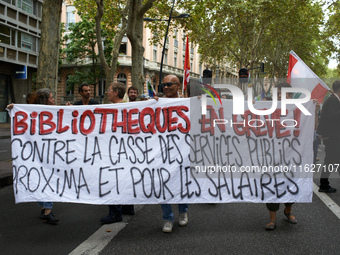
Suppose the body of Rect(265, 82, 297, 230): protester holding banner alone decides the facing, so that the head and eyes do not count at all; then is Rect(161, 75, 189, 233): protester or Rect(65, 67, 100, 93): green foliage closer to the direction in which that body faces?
the protester

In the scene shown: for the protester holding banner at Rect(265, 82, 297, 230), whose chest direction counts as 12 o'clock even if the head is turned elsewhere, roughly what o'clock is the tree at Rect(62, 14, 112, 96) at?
The tree is roughly at 5 o'clock from the protester holding banner.

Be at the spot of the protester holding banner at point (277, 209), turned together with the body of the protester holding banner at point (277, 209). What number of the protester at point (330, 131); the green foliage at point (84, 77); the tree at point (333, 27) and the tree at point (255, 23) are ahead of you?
0

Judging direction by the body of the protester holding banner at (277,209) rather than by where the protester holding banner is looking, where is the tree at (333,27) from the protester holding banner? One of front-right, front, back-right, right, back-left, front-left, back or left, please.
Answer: back

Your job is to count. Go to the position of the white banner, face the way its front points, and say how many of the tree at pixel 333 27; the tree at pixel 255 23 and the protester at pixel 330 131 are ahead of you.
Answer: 0

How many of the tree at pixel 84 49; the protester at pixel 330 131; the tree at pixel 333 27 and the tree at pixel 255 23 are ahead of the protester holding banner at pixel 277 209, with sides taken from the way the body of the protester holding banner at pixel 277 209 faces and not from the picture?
0

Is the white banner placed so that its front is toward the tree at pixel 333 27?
no

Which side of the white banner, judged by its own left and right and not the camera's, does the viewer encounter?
front

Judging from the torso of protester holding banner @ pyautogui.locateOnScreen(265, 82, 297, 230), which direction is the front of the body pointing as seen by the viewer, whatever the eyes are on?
toward the camera

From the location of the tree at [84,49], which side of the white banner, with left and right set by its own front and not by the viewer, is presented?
back

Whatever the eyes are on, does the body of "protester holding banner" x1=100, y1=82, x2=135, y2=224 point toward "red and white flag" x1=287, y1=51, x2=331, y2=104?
no
